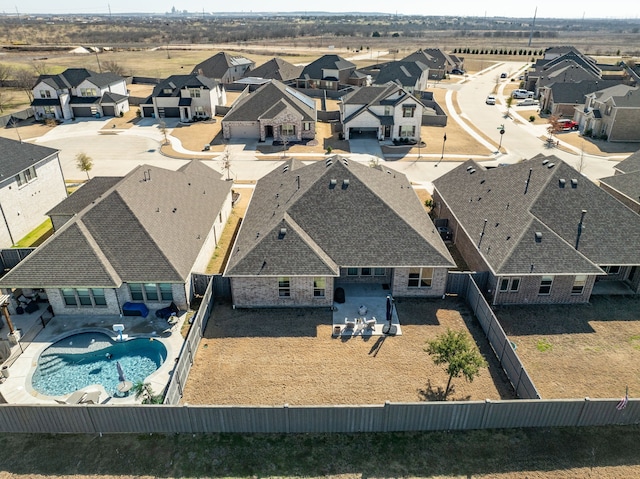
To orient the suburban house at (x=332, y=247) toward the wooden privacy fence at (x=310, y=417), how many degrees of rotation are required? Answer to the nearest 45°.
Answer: approximately 180°

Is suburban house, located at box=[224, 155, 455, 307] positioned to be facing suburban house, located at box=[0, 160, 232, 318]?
no

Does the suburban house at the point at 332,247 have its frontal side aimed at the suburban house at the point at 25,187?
no

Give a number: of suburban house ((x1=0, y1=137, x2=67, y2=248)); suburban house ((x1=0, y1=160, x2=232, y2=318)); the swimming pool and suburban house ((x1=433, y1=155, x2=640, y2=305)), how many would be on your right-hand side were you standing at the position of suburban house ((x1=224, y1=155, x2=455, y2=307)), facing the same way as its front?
1

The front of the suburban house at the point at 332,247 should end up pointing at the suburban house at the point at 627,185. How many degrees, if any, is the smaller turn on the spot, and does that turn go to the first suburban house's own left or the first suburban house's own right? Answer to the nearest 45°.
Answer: approximately 45° to the first suburban house's own right

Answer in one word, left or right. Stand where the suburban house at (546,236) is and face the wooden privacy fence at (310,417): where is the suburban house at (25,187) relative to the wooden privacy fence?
right

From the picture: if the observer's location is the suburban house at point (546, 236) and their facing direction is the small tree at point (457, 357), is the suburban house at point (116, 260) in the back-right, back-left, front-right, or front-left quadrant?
front-right

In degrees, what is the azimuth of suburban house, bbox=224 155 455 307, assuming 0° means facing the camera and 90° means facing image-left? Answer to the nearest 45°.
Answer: approximately 180°

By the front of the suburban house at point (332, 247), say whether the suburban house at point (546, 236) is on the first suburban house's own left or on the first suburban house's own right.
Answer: on the first suburban house's own right

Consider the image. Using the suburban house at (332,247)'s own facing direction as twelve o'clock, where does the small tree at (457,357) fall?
The small tree is roughly at 5 o'clock from the suburban house.

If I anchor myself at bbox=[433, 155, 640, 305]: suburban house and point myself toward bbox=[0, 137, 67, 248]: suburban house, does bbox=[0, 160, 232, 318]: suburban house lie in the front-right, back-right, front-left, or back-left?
front-left

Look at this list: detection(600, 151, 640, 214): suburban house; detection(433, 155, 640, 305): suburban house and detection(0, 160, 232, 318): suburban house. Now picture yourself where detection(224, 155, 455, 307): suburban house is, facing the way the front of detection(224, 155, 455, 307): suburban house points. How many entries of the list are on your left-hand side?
1

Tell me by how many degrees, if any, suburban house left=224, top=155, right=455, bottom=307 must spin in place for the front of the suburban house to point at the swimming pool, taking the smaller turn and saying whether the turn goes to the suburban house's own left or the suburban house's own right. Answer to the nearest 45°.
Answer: approximately 135° to the suburban house's own left
